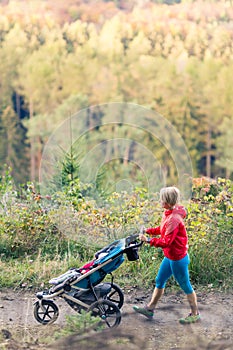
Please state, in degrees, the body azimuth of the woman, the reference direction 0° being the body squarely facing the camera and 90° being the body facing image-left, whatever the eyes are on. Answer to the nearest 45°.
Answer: approximately 90°

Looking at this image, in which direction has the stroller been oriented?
to the viewer's left

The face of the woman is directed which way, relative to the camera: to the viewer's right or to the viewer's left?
to the viewer's left
